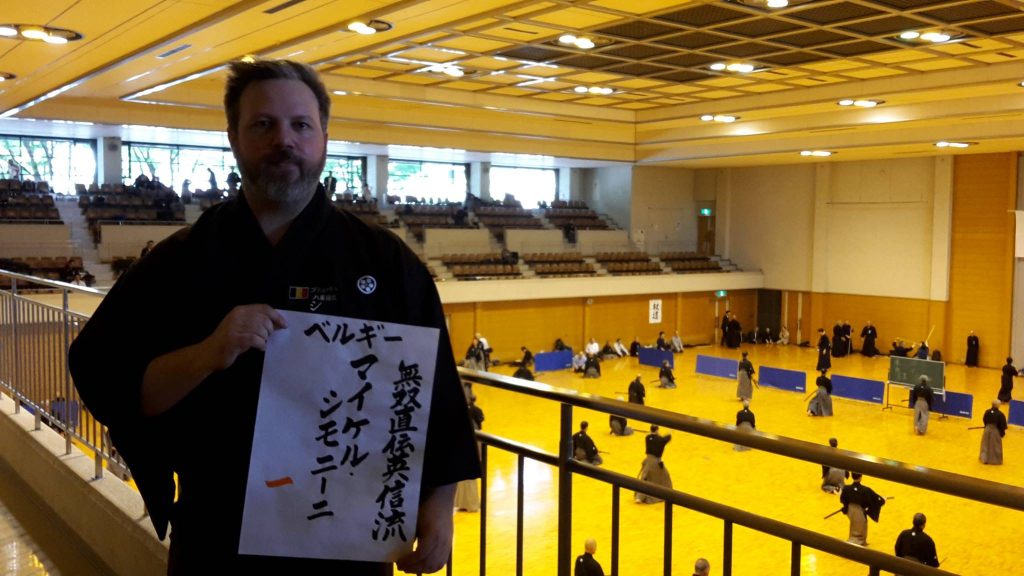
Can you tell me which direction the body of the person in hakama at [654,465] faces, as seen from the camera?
away from the camera

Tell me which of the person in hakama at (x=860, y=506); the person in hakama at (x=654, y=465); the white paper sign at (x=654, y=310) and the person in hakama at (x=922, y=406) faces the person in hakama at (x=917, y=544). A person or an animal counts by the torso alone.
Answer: the white paper sign

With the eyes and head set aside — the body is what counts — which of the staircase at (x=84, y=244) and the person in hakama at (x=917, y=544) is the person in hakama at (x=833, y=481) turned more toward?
the staircase

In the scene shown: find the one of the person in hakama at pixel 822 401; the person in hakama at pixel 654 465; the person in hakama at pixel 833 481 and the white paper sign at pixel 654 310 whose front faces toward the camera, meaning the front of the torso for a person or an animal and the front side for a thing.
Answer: the white paper sign
